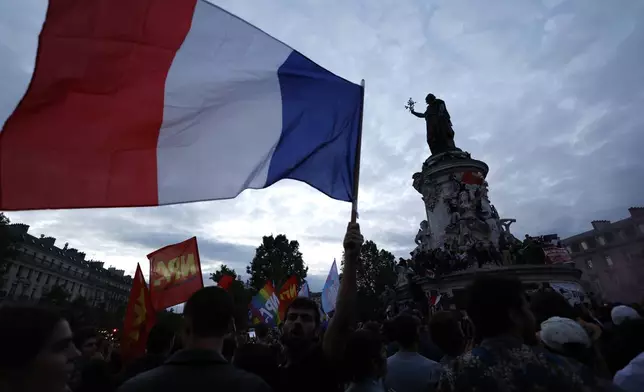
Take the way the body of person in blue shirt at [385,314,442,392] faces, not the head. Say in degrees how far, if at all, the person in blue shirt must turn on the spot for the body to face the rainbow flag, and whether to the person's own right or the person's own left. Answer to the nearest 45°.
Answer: approximately 45° to the person's own left

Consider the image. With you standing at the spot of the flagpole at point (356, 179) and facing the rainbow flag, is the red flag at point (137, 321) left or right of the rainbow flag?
left

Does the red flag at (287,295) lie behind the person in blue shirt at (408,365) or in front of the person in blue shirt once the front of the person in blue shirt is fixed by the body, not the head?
in front

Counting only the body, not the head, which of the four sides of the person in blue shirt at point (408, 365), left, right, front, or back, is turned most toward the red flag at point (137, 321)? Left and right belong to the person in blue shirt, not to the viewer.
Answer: left

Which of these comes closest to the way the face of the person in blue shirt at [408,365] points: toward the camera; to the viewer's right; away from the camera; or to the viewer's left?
away from the camera

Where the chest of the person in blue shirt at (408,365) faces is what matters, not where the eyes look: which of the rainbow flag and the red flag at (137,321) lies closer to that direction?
the rainbow flag

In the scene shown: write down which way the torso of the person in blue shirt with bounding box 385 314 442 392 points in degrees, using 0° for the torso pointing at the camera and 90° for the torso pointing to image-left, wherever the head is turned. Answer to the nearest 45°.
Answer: approximately 180°
